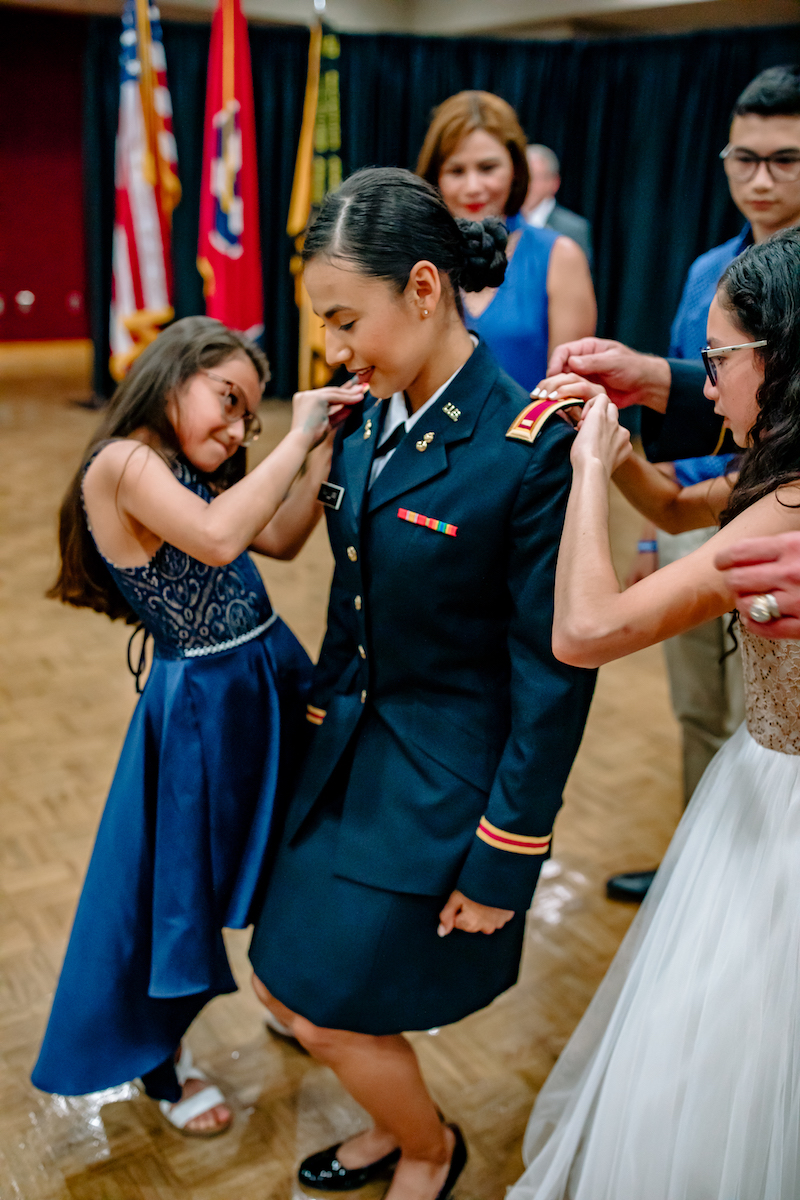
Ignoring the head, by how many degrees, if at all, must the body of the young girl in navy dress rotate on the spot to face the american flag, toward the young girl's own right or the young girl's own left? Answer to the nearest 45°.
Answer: approximately 135° to the young girl's own left

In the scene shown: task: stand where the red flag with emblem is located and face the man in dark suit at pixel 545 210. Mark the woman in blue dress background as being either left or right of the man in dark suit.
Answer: right

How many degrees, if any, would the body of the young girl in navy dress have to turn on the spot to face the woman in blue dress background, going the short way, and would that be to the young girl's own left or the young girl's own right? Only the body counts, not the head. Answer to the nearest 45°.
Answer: approximately 90° to the young girl's own left

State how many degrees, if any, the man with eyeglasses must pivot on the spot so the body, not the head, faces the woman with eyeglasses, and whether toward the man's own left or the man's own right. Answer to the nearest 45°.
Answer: approximately 45° to the man's own left

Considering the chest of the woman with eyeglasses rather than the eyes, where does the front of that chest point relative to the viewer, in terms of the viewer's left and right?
facing to the left of the viewer

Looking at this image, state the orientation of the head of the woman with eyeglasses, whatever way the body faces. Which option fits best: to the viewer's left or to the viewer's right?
to the viewer's left

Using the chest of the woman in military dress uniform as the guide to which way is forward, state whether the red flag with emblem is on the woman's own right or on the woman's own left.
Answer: on the woman's own right

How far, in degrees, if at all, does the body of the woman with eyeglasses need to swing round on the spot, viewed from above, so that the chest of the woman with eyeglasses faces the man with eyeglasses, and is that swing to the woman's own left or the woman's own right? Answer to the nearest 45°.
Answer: approximately 90° to the woman's own right

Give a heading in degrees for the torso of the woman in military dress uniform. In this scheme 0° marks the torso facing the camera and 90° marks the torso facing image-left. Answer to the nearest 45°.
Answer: approximately 45°

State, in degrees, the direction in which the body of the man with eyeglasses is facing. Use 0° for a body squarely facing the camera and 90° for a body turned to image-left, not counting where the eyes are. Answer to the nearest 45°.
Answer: approximately 45°
